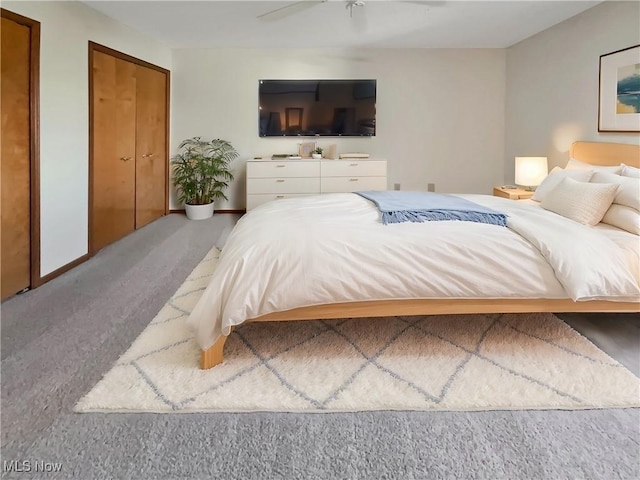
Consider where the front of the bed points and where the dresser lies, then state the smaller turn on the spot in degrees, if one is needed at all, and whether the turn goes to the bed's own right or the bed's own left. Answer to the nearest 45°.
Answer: approximately 90° to the bed's own right

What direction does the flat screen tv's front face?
toward the camera

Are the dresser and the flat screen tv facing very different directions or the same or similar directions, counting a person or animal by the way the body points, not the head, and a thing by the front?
same or similar directions

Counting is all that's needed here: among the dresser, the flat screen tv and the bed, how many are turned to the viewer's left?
1

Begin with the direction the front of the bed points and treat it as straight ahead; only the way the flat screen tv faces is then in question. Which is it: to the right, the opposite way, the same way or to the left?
to the left

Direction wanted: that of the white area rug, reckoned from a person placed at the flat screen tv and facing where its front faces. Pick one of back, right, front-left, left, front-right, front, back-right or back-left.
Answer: front

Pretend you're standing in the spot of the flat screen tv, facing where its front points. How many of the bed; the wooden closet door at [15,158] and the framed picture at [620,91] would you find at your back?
0

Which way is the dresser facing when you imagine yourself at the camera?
facing the viewer

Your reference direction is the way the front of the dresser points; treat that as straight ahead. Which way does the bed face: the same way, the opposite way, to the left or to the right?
to the right
